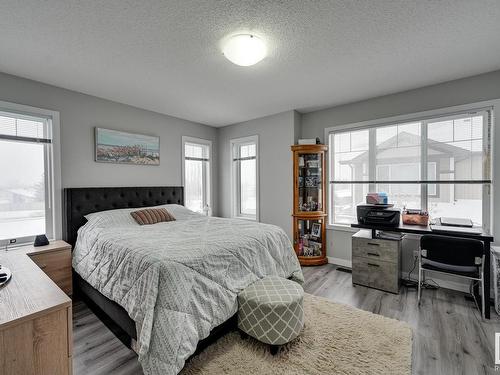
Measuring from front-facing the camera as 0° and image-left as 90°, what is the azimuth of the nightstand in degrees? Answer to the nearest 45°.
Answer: approximately 315°

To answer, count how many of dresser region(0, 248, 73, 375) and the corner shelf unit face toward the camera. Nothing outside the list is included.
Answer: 1

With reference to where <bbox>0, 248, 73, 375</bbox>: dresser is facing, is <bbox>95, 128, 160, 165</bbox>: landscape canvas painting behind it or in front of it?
in front

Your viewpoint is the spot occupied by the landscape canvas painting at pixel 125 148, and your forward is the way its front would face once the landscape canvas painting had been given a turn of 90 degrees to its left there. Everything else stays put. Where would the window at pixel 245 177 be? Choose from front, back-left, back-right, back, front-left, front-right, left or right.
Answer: front-right

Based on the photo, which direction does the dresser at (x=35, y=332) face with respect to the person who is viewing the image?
facing away from the viewer and to the right of the viewer

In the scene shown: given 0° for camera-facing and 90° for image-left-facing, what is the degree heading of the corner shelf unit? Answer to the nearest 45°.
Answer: approximately 0°

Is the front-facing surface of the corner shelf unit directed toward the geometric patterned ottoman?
yes
